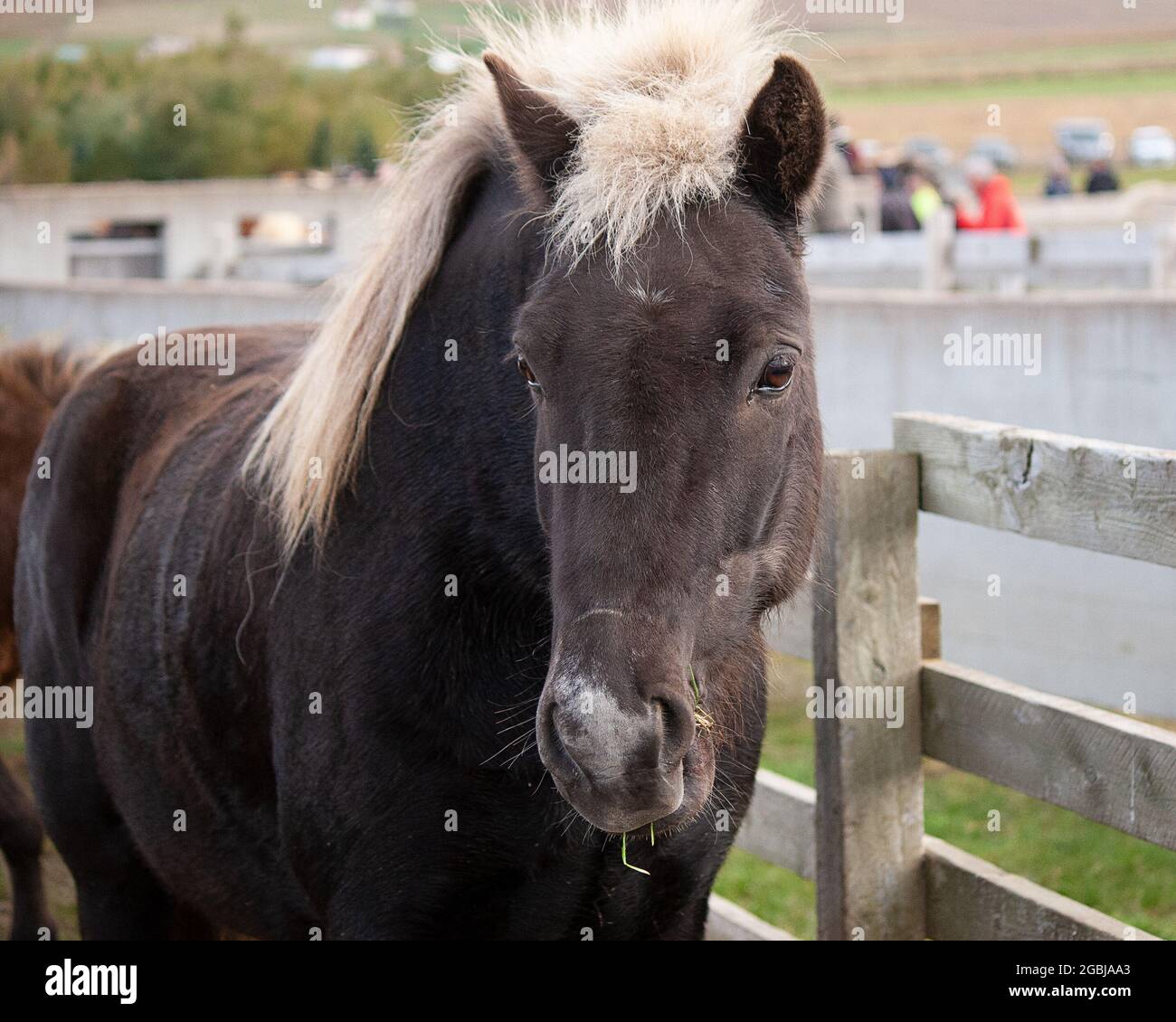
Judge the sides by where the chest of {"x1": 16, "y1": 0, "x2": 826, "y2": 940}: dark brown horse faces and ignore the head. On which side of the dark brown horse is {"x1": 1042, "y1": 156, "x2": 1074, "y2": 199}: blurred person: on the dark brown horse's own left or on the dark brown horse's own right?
on the dark brown horse's own left

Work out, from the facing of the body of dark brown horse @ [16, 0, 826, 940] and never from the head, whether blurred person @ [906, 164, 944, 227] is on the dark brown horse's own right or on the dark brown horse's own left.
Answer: on the dark brown horse's own left

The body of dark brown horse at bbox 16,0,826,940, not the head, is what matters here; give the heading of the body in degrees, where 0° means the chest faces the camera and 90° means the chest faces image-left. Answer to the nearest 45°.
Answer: approximately 315°
